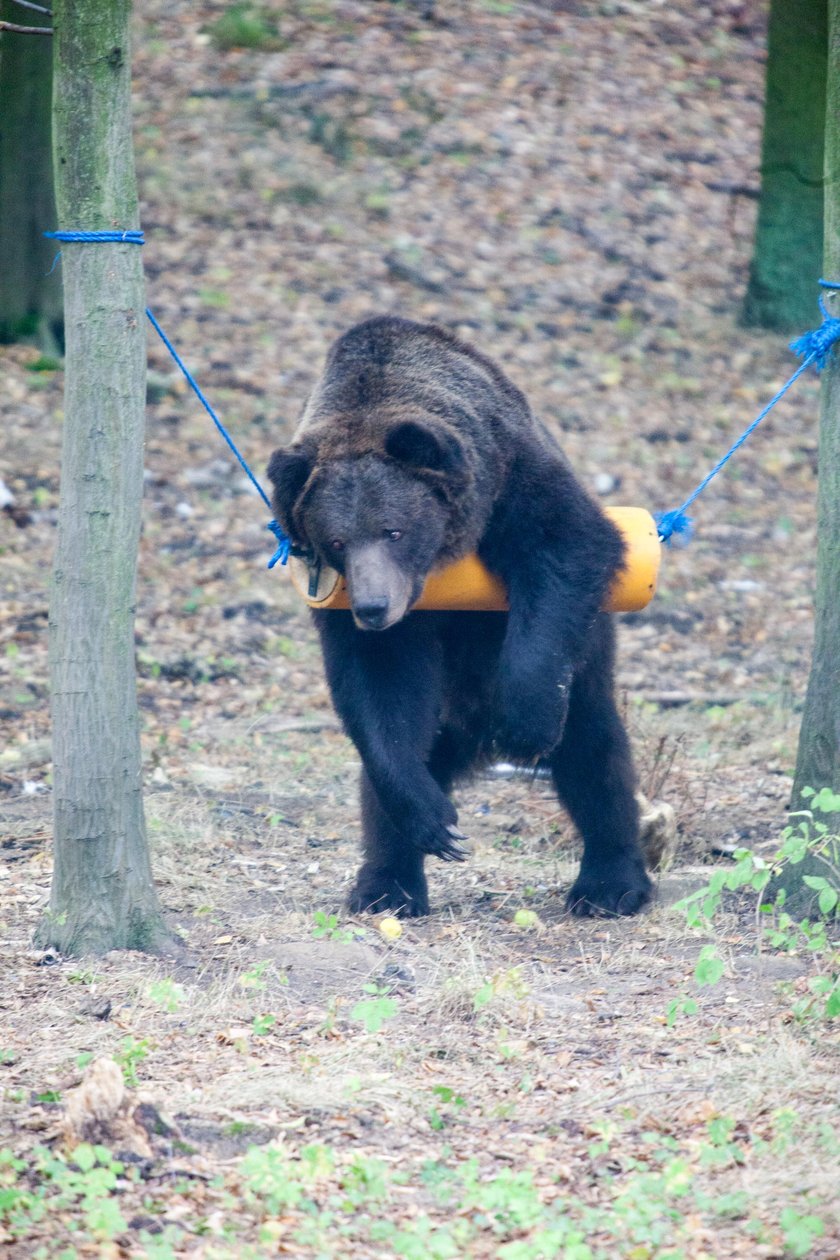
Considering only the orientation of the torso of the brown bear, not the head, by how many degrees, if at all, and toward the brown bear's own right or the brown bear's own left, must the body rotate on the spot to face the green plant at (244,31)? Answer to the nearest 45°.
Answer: approximately 180°

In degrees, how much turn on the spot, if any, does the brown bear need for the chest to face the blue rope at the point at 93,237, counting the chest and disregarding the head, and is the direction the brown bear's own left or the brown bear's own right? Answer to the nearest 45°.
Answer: approximately 45° to the brown bear's own right

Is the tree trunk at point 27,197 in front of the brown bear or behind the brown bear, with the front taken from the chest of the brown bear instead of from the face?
behind

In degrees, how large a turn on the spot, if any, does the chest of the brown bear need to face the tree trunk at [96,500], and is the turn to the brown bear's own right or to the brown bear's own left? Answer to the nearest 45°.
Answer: approximately 45° to the brown bear's own right

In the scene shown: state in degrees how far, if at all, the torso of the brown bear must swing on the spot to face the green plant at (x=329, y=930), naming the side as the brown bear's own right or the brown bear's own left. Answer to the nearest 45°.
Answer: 0° — it already faces it

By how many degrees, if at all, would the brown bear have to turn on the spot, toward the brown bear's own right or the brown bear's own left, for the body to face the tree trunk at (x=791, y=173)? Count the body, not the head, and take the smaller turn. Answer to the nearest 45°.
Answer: approximately 180°

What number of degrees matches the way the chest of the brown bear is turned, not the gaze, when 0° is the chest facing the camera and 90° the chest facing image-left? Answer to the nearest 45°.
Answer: approximately 0°
